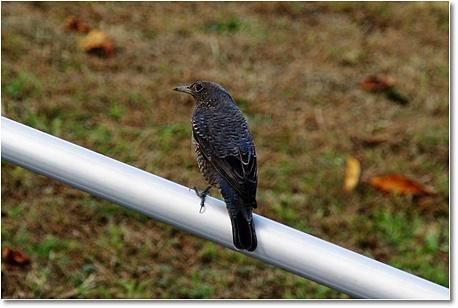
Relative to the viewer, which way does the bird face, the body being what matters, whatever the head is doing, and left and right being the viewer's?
facing away from the viewer and to the left of the viewer

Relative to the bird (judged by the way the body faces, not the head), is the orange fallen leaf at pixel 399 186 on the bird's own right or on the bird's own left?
on the bird's own right
